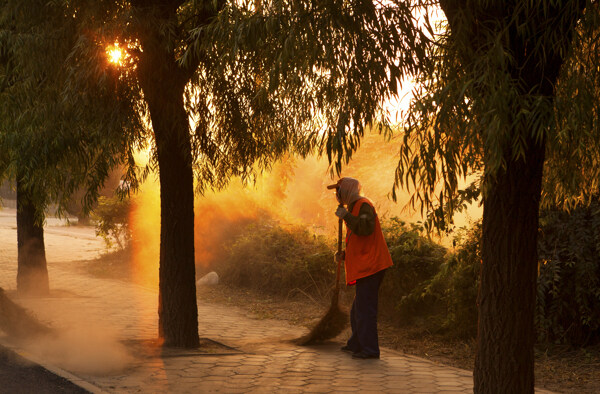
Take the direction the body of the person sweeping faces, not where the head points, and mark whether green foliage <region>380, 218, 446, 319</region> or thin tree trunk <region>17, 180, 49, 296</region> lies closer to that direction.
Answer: the thin tree trunk

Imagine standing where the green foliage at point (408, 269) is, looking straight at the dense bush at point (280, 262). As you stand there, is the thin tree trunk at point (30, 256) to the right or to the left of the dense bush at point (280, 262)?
left

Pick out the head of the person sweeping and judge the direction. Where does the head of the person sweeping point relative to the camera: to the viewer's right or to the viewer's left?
to the viewer's left

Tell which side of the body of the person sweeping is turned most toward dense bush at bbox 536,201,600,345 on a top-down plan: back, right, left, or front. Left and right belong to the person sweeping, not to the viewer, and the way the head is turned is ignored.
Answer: back

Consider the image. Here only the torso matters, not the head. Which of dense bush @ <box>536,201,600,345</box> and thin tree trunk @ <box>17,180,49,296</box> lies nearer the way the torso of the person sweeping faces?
the thin tree trunk

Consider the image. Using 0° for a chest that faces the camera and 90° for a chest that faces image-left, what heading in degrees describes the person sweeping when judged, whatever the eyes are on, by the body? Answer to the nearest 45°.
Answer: approximately 90°

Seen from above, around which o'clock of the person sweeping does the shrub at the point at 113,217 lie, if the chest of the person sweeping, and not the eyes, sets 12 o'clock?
The shrub is roughly at 2 o'clock from the person sweeping.

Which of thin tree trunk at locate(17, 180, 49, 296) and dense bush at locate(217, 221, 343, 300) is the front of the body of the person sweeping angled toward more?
the thin tree trunk

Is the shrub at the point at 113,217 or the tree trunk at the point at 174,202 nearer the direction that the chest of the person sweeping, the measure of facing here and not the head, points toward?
the tree trunk

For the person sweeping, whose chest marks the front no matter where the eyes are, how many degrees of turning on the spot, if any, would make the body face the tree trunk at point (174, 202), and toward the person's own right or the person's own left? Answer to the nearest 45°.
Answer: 0° — they already face it

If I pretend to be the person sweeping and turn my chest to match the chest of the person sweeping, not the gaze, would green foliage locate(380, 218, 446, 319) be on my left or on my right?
on my right

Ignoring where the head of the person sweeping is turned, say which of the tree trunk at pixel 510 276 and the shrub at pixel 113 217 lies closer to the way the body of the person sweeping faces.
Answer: the shrub

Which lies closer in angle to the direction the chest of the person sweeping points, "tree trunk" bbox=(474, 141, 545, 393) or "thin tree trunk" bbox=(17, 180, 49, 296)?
the thin tree trunk
